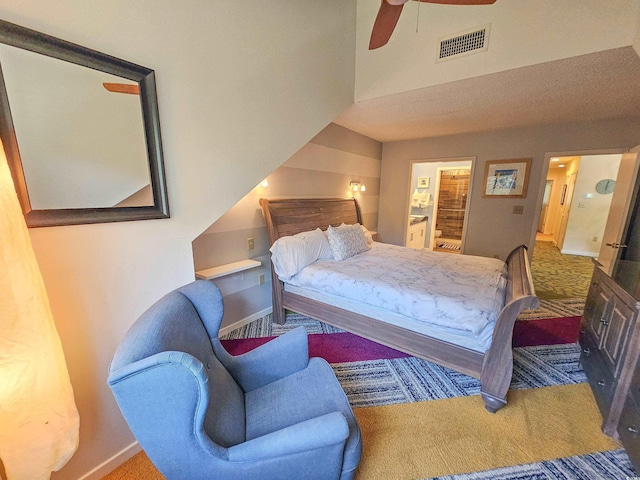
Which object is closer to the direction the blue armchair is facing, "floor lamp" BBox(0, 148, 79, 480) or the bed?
the bed

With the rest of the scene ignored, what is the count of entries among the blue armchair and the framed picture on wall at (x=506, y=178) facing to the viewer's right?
1

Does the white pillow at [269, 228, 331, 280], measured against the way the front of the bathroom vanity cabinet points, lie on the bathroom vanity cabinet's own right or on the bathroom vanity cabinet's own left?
on the bathroom vanity cabinet's own right

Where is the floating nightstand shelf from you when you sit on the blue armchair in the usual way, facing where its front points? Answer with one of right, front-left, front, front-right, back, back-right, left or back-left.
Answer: left

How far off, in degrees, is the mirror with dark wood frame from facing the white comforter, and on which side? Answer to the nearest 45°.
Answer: approximately 45° to its left

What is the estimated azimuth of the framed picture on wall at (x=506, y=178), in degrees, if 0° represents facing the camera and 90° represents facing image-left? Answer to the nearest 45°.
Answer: approximately 45°

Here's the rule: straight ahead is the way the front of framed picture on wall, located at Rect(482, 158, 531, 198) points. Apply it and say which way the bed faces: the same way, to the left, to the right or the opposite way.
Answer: to the left

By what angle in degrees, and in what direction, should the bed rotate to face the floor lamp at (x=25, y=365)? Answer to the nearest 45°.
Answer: approximately 90° to its right

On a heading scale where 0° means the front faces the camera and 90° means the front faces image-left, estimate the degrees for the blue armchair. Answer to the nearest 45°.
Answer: approximately 270°

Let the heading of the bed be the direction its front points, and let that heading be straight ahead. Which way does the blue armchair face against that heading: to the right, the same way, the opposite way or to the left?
to the left

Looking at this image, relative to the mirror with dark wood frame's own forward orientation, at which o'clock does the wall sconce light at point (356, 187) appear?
The wall sconce light is roughly at 10 o'clock from the mirror with dark wood frame.

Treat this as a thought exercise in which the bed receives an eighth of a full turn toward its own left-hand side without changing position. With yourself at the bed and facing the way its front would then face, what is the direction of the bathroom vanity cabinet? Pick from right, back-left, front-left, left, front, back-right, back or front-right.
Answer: left

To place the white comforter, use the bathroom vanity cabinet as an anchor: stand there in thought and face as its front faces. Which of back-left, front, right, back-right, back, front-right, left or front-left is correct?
front-right

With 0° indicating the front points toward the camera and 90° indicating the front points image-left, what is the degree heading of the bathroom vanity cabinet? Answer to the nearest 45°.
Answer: approximately 315°

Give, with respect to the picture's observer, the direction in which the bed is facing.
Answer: facing the viewer and to the right of the viewer
